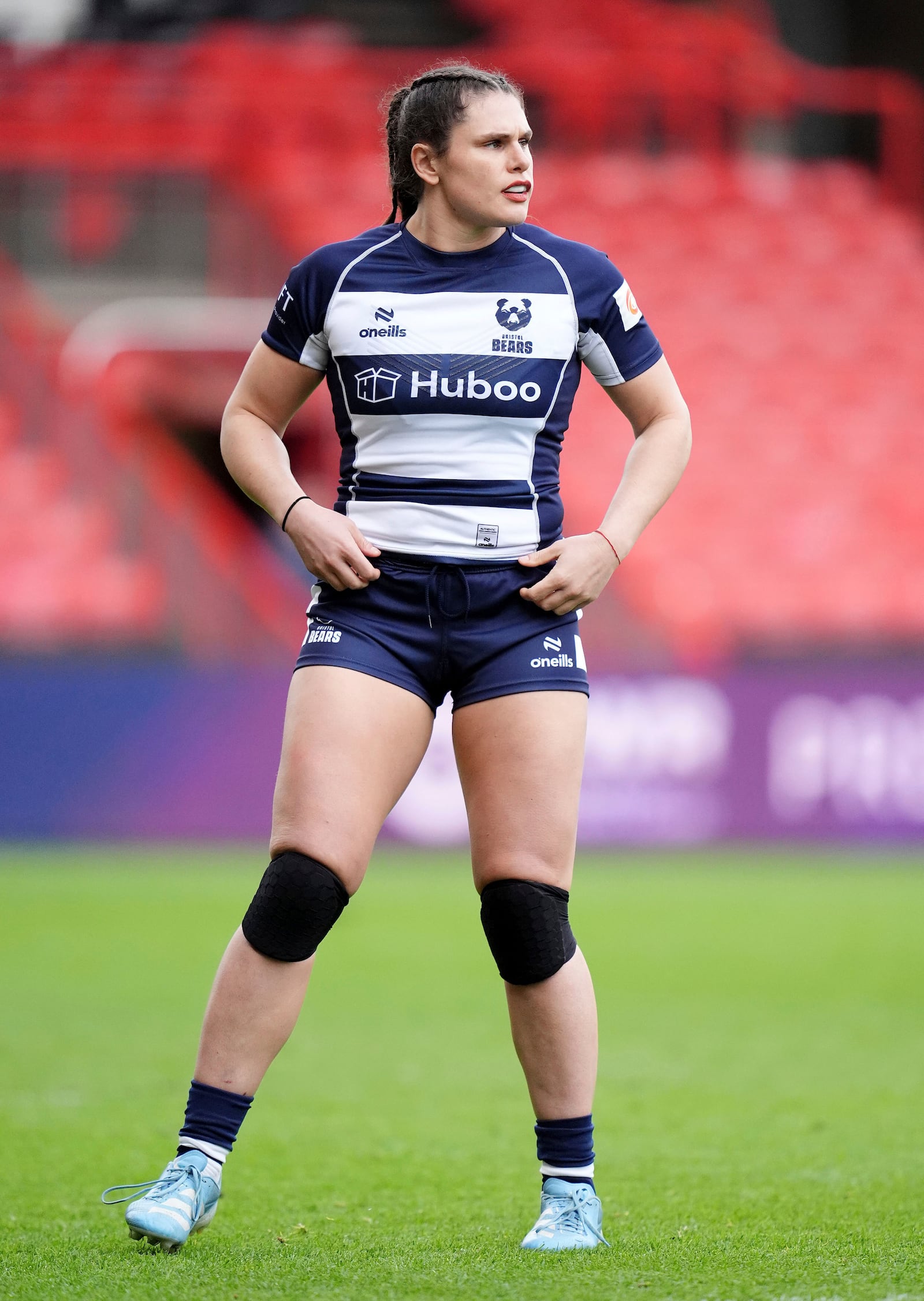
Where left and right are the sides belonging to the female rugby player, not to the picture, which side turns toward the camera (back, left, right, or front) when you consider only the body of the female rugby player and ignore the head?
front

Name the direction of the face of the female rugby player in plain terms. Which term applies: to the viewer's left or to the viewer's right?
to the viewer's right
